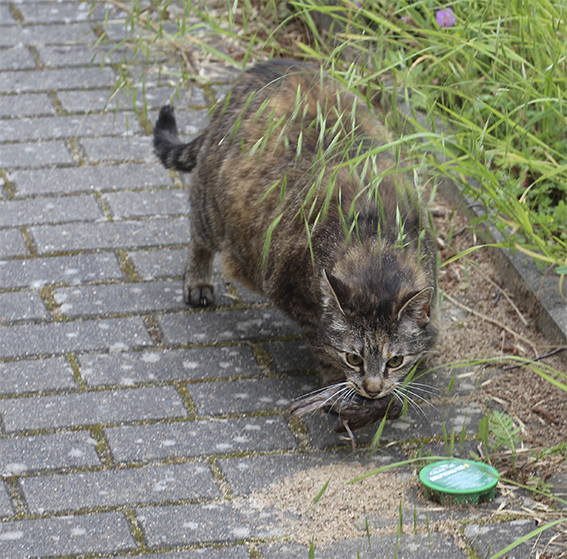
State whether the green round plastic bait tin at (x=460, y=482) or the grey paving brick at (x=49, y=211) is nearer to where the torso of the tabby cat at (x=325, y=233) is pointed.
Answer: the green round plastic bait tin

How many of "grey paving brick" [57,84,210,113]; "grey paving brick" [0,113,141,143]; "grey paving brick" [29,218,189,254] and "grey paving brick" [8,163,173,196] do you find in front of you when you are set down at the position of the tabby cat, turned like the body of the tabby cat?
0

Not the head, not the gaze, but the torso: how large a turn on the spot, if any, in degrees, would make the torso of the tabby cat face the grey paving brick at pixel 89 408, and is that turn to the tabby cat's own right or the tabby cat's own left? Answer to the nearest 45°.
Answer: approximately 90° to the tabby cat's own right

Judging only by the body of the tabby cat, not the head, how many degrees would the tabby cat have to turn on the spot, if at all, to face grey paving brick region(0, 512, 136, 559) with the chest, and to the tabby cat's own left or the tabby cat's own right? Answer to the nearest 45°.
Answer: approximately 90° to the tabby cat's own right

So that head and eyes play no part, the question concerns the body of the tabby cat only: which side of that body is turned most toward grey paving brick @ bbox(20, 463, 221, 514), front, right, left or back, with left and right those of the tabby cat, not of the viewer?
right

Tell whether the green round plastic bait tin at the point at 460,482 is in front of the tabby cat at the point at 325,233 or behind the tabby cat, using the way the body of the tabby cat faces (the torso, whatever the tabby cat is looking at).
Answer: in front

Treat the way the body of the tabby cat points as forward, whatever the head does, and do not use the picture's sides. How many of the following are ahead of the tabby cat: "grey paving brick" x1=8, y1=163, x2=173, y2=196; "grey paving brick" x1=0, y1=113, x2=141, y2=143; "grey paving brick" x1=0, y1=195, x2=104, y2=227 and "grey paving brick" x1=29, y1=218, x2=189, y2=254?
0

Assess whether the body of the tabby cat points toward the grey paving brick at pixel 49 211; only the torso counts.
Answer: no

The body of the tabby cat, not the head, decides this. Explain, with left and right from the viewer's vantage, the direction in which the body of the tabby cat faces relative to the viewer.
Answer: facing the viewer and to the right of the viewer

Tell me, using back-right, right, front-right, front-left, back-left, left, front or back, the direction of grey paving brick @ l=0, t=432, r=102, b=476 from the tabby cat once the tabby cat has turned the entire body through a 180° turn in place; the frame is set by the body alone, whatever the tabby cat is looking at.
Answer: left

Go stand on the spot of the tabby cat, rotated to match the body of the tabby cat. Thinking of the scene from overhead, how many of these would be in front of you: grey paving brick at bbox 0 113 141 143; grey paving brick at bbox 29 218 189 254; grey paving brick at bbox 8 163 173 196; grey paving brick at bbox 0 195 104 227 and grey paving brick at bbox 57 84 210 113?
0

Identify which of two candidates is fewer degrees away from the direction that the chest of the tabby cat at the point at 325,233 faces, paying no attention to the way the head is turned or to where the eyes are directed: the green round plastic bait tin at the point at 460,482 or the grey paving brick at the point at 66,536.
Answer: the green round plastic bait tin

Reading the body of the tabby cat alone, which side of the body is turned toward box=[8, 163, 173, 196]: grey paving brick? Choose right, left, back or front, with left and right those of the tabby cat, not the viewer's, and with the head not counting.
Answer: back

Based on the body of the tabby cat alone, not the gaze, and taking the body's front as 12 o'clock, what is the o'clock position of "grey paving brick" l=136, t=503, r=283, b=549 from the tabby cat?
The grey paving brick is roughly at 2 o'clock from the tabby cat.
